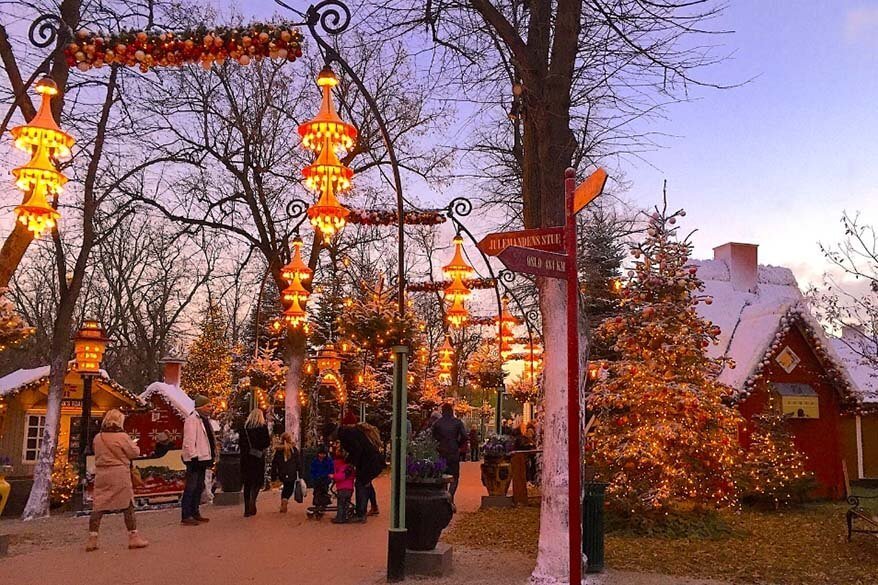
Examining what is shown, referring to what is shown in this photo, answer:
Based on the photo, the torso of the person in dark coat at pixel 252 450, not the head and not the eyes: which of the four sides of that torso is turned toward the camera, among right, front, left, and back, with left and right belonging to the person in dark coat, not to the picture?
back

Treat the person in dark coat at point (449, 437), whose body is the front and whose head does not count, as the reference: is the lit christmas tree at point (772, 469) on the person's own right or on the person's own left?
on the person's own right

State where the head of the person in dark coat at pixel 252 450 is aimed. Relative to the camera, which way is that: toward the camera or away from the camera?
away from the camera

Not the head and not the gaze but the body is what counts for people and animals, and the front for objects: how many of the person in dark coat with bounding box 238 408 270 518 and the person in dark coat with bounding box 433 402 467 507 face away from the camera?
2

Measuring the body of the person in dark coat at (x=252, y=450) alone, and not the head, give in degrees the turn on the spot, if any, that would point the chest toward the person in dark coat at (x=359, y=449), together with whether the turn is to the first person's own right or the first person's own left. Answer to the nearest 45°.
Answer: approximately 135° to the first person's own right

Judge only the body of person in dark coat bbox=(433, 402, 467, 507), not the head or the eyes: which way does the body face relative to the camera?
away from the camera
